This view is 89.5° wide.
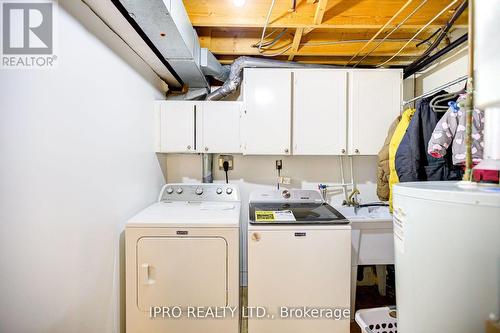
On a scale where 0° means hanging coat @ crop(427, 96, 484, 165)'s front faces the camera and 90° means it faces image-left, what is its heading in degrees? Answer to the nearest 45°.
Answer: approximately 45°

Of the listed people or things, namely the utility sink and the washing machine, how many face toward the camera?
2

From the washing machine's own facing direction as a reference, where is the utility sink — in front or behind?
behind

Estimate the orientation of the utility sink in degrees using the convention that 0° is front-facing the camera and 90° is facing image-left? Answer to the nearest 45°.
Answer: approximately 0°
